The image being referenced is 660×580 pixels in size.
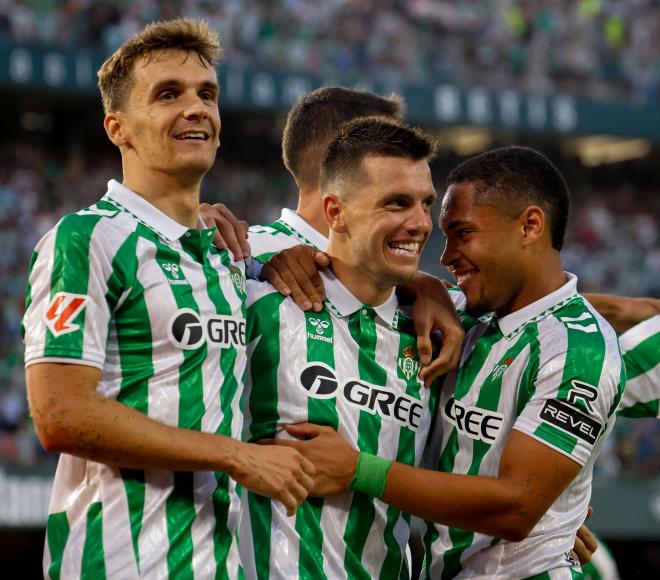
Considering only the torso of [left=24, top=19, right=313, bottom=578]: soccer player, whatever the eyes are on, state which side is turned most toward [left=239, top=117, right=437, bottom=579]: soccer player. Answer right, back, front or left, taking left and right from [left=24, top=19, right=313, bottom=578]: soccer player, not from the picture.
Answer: left

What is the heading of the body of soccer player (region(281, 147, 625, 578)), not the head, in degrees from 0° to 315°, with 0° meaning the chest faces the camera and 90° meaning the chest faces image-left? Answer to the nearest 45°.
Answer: approximately 45°

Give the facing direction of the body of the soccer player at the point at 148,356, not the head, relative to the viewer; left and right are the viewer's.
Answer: facing the viewer and to the right of the viewer

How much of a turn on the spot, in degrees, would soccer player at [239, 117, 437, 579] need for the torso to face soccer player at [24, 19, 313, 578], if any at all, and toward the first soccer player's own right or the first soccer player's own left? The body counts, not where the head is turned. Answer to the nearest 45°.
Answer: approximately 90° to the first soccer player's own right

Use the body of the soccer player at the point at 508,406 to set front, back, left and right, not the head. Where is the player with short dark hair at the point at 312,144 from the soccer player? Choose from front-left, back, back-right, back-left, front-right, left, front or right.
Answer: right

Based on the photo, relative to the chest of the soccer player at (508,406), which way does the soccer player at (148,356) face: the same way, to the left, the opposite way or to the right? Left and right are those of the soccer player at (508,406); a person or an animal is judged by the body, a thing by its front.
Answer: to the left

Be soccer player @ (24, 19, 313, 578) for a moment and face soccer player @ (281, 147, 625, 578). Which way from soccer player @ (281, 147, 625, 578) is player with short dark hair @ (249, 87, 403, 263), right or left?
left

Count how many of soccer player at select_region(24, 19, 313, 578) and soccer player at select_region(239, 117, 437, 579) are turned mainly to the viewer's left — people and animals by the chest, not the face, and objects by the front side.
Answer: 0

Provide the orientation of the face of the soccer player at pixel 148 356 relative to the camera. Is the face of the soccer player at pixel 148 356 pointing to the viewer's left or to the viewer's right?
to the viewer's right

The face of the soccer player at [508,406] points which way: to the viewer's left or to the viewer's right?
to the viewer's left

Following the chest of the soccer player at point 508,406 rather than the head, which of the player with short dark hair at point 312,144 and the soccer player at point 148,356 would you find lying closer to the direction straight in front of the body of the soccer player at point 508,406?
the soccer player
